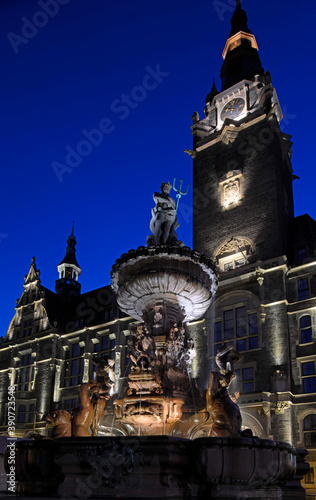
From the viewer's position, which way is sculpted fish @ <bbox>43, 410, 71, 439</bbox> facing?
facing to the left of the viewer

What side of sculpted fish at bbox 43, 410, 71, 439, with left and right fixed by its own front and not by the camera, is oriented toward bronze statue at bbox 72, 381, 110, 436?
back

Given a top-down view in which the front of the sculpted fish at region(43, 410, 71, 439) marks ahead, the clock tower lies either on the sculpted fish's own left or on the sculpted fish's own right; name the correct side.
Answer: on the sculpted fish's own right
